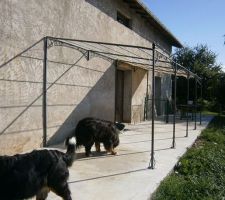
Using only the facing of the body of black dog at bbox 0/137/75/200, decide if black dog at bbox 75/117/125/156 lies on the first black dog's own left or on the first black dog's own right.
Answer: on the first black dog's own right

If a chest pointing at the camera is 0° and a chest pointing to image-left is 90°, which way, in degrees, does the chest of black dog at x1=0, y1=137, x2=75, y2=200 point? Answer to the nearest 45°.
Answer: approximately 90°
